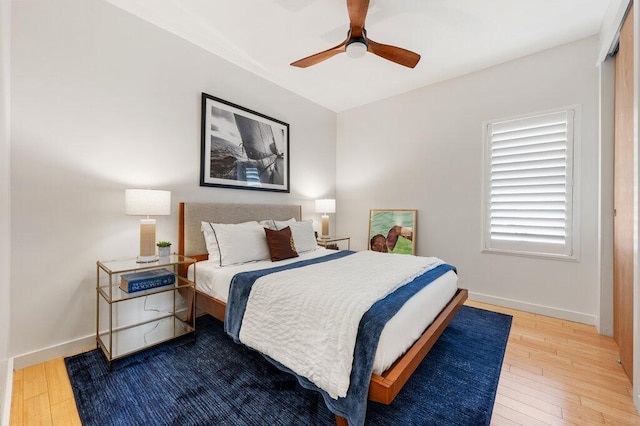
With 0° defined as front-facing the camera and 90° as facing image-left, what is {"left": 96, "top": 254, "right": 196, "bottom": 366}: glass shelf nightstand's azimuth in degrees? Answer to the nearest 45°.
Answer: approximately 315°

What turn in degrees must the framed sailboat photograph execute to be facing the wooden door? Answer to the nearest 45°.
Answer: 0° — it already faces it

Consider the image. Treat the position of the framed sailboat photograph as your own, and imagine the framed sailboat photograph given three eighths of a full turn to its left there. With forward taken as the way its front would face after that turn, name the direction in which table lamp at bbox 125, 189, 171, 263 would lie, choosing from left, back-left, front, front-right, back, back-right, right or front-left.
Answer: back-left

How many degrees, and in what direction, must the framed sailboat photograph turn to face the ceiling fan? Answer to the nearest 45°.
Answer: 0° — it already faces it
